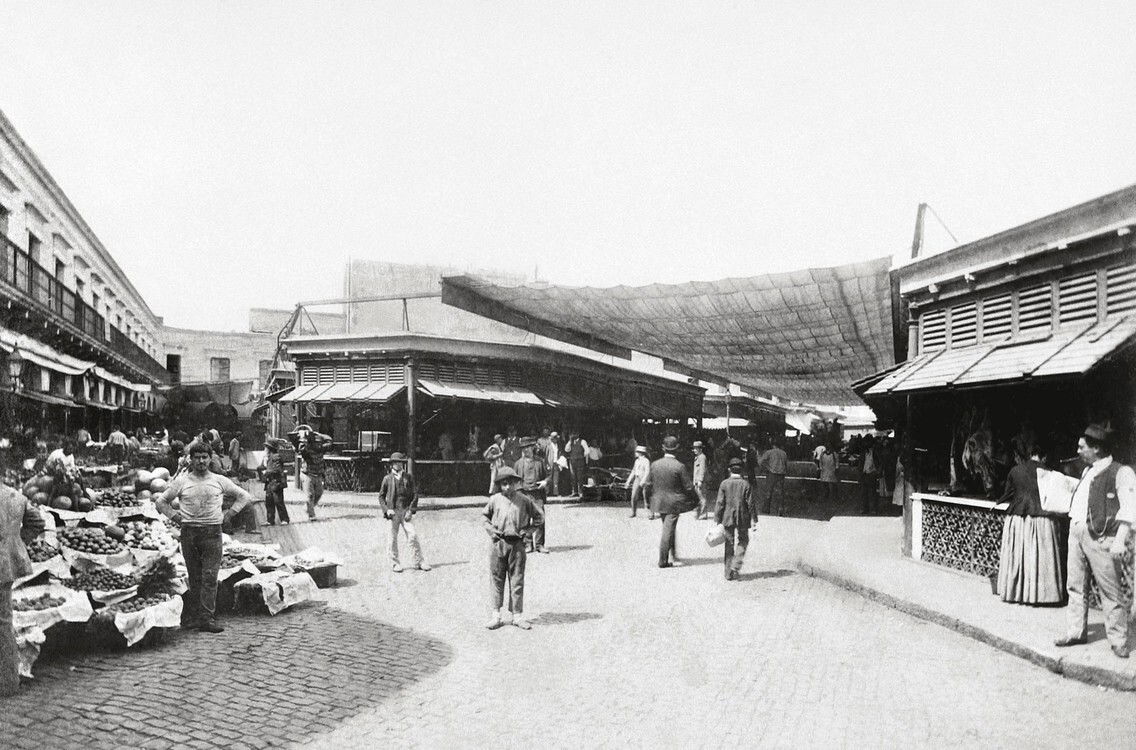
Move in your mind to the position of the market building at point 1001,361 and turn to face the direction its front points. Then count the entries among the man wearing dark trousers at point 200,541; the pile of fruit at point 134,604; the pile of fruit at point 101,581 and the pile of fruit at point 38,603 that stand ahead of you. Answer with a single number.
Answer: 4

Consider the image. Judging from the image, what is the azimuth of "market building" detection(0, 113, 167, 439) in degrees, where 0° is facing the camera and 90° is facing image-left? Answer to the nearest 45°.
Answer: approximately 270°

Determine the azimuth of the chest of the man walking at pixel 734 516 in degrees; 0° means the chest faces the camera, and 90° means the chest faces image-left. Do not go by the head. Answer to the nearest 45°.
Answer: approximately 180°

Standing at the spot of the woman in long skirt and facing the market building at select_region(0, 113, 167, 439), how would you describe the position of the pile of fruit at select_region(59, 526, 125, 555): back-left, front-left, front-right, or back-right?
front-left

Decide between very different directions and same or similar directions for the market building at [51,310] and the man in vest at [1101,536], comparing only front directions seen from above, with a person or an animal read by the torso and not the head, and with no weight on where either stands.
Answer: very different directions

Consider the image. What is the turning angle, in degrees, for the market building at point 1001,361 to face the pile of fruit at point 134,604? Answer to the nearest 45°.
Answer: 0° — it already faces it

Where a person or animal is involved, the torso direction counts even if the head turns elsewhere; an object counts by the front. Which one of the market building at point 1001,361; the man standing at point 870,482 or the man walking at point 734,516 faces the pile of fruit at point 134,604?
the market building

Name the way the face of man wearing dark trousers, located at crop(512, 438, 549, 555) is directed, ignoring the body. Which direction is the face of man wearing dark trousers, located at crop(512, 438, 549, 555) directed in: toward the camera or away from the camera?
toward the camera

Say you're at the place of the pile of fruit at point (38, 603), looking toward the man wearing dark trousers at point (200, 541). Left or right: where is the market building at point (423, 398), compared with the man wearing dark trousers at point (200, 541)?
left

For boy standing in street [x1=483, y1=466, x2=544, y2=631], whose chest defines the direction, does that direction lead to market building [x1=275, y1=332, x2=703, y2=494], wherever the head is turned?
no

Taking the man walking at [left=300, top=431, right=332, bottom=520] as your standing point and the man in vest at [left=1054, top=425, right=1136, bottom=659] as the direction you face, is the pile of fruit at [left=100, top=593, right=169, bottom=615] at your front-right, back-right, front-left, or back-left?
front-right

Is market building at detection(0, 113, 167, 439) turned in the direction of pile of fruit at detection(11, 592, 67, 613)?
no

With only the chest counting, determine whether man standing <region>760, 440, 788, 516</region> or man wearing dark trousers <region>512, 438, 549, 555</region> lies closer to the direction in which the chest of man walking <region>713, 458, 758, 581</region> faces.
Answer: the man standing

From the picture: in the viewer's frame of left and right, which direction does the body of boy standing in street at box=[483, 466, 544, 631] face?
facing the viewer

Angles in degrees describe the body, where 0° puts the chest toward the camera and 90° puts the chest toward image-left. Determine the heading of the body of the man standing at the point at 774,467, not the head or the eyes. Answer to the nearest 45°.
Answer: approximately 180°
